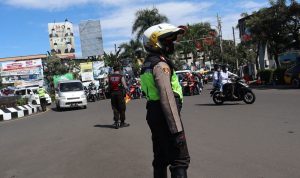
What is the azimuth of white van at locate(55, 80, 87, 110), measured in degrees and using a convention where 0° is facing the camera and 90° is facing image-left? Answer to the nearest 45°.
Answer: approximately 0°
